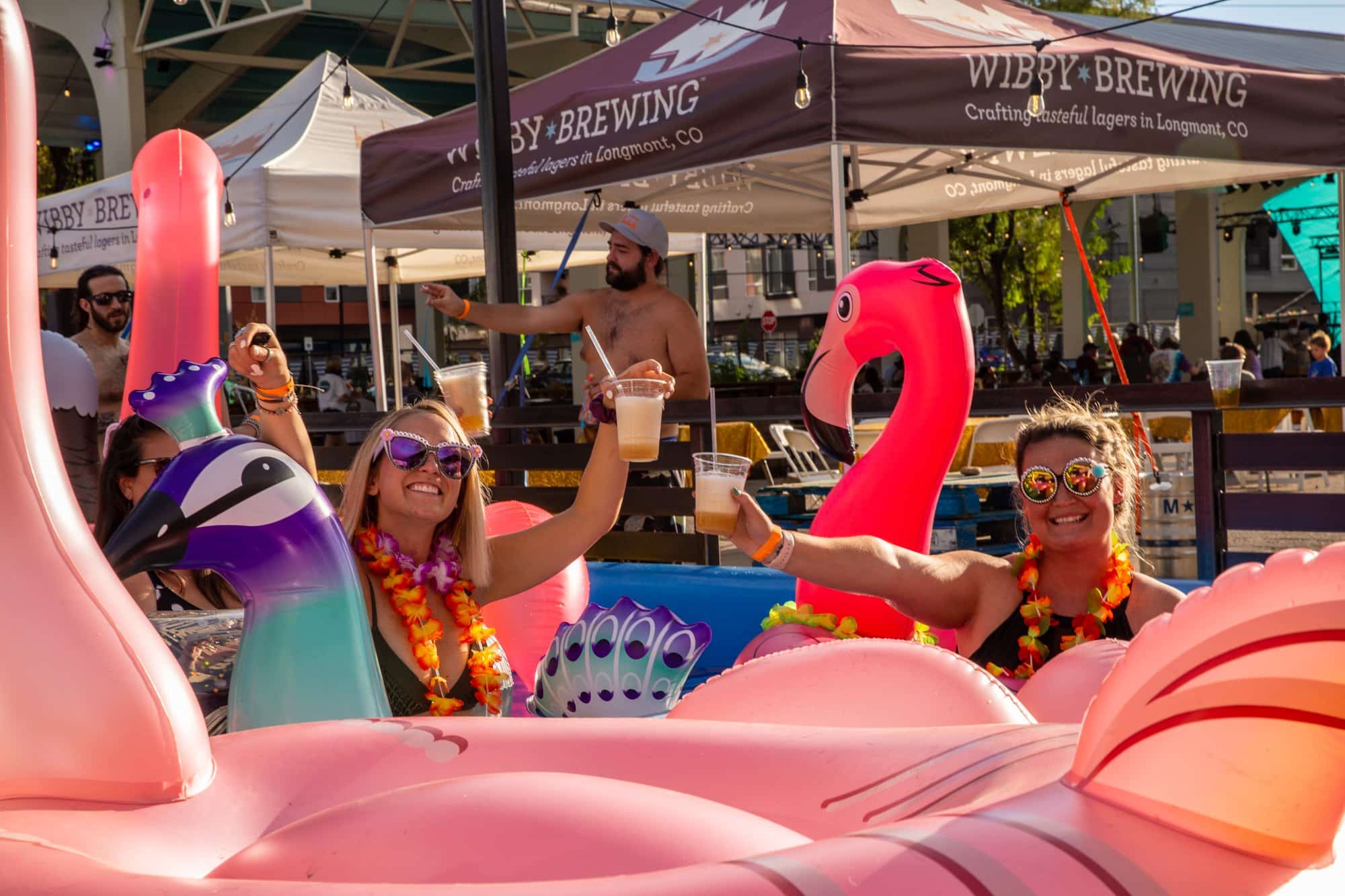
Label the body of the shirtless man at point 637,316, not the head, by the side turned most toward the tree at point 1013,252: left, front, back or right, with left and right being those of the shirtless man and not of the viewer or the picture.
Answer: back

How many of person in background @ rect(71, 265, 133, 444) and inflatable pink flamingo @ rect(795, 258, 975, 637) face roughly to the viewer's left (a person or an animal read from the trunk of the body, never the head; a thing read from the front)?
1

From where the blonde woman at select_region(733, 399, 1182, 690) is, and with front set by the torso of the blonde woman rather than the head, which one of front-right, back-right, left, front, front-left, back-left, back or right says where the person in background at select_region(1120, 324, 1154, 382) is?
back

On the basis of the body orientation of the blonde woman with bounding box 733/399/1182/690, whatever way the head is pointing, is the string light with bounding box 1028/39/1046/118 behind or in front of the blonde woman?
behind

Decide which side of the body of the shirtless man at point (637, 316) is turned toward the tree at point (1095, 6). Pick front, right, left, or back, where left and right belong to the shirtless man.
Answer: back

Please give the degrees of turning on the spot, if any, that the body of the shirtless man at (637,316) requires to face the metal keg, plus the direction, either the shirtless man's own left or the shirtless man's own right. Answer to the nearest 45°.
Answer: approximately 135° to the shirtless man's own left

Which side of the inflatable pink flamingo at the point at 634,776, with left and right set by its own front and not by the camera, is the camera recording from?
left

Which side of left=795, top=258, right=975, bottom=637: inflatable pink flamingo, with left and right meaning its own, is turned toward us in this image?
left

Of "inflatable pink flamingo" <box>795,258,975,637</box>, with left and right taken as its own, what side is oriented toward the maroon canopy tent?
right

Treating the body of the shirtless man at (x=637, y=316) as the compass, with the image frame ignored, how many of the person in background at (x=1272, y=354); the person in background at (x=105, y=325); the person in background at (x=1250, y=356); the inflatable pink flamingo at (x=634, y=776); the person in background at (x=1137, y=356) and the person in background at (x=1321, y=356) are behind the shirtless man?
4

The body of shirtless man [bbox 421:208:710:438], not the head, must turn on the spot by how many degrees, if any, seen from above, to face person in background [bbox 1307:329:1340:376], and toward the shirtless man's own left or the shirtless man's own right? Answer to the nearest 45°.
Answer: approximately 180°

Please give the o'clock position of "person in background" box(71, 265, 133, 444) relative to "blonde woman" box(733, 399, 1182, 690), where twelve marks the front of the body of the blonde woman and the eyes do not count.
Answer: The person in background is roughly at 4 o'clock from the blonde woman.

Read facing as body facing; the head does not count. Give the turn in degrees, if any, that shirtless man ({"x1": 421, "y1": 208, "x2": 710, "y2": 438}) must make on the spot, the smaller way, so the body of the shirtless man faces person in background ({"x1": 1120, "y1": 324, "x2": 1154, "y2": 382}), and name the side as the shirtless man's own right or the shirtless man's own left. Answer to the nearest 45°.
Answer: approximately 180°

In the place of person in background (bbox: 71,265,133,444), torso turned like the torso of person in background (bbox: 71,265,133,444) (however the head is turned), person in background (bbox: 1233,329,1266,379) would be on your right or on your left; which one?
on your left
